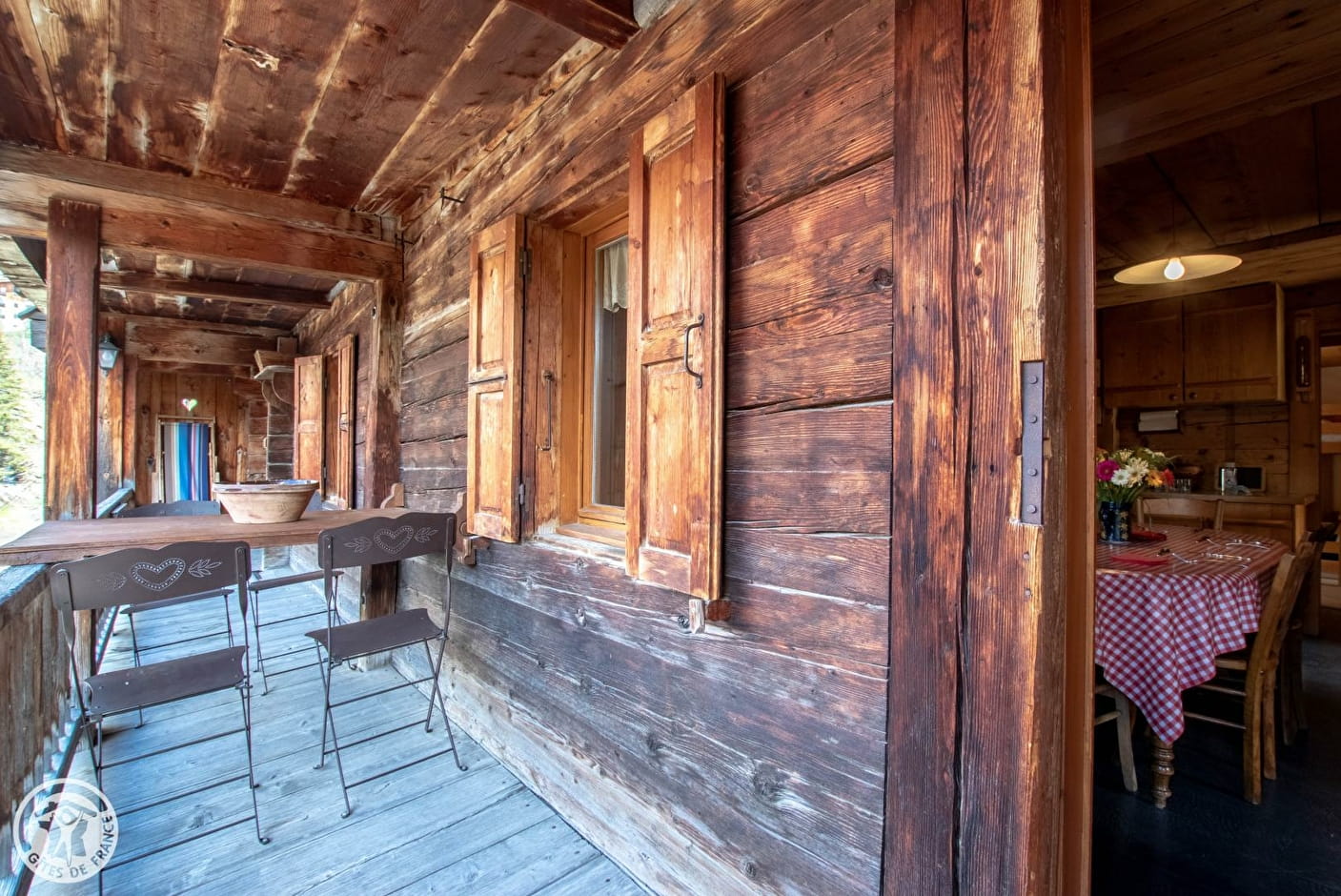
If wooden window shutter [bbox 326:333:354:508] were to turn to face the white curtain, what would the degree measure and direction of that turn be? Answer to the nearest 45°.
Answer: approximately 45° to its left

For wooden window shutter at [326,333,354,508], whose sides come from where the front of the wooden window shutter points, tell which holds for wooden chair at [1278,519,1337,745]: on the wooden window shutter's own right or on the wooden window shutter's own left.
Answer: on the wooden window shutter's own left

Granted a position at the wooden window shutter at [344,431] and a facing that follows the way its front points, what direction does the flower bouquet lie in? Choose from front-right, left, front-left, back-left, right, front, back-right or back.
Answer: left

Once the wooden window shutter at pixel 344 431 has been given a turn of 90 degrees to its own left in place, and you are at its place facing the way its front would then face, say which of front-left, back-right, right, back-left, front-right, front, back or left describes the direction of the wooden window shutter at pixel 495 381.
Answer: front-right

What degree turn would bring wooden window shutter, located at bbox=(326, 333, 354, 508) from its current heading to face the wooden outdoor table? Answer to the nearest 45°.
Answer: approximately 45° to its left

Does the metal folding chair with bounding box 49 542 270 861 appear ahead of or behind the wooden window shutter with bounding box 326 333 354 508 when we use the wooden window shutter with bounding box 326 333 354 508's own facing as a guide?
ahead

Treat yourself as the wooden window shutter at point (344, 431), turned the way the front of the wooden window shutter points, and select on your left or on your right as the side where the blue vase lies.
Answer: on your left

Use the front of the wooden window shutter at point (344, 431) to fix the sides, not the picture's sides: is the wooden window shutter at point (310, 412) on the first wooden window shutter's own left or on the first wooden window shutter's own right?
on the first wooden window shutter's own right

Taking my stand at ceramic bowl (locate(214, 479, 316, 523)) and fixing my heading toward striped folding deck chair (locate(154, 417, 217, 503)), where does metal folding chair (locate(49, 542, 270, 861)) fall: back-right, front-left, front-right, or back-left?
back-left

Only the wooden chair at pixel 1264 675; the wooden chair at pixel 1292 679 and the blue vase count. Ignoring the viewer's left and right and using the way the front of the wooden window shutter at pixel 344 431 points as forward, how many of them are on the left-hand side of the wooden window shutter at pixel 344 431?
3

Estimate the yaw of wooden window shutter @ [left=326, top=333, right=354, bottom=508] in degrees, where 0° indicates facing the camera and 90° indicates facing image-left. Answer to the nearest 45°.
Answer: approximately 45°

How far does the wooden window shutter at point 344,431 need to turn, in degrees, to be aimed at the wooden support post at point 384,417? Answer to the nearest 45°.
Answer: approximately 45° to its left

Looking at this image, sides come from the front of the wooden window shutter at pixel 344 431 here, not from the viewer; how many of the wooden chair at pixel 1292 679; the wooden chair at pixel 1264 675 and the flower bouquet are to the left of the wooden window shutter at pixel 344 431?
3

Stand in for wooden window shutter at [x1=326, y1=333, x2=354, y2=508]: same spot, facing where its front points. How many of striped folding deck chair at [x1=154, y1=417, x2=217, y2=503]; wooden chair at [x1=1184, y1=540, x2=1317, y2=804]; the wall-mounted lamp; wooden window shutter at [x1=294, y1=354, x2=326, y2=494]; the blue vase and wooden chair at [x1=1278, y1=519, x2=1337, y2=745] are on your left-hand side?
3

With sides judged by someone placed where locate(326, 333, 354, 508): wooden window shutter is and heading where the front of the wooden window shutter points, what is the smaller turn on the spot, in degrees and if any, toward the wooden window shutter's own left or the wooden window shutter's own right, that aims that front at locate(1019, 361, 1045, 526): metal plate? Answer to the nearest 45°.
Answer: approximately 45° to the wooden window shutter's own left
